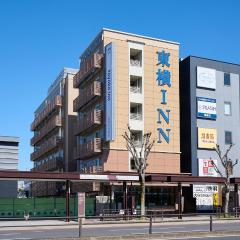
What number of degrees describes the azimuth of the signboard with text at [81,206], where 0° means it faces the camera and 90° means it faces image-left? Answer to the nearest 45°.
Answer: approximately 0°

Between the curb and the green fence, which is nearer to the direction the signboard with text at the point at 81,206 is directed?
the curb

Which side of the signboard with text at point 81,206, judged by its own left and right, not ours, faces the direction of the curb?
front
